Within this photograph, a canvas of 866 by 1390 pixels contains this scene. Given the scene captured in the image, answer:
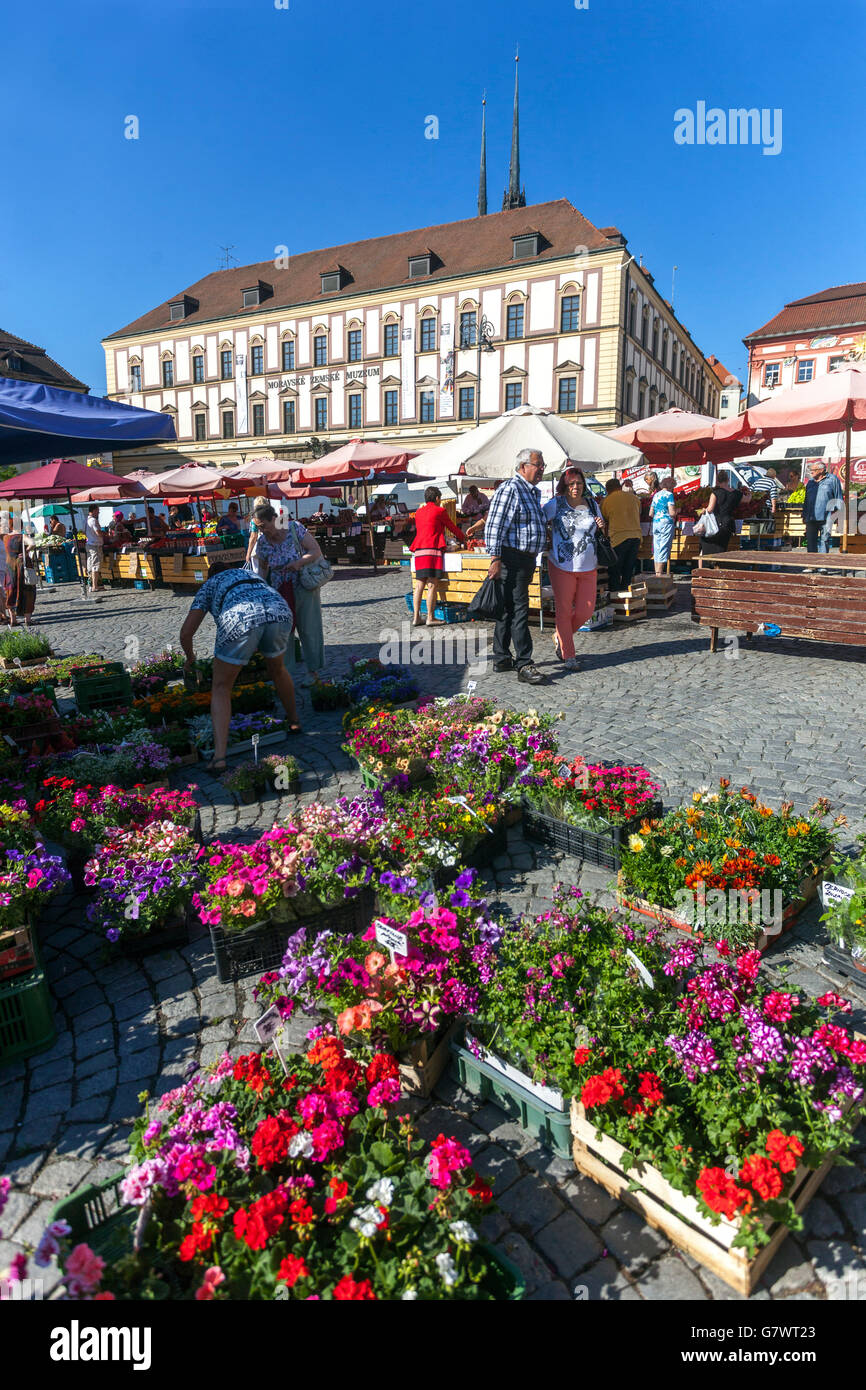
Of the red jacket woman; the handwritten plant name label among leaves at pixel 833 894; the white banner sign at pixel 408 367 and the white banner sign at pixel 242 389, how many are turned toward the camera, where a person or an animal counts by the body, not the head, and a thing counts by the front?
3

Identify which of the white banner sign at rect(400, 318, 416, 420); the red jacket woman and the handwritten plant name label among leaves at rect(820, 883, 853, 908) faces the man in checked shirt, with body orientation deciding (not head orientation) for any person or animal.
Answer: the white banner sign

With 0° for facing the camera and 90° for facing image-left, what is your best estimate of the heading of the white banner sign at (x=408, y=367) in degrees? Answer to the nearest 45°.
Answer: approximately 0°

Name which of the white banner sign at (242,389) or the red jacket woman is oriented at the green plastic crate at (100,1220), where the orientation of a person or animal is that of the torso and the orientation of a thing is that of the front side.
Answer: the white banner sign

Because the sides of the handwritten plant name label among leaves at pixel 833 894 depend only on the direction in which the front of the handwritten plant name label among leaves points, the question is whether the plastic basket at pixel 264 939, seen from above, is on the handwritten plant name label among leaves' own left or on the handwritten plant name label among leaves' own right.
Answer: on the handwritten plant name label among leaves' own right

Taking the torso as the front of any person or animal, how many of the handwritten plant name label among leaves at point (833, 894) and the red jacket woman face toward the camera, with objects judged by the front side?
1

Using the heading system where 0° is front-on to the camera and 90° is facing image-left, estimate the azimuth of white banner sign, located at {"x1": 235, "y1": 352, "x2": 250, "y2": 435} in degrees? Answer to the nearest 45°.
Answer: approximately 0°

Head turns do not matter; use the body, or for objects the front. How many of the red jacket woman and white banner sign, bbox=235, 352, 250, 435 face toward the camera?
1

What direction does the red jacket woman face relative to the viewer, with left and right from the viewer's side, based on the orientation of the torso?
facing away from the viewer and to the right of the viewer
